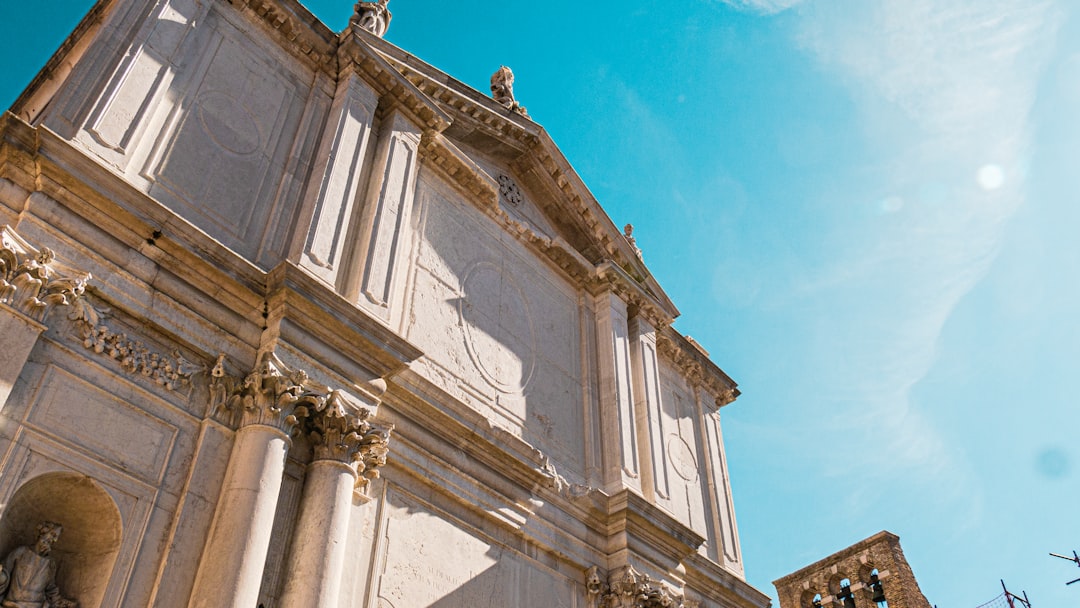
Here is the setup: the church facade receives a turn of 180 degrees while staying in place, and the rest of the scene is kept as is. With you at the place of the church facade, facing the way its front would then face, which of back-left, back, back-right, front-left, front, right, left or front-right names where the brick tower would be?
right
